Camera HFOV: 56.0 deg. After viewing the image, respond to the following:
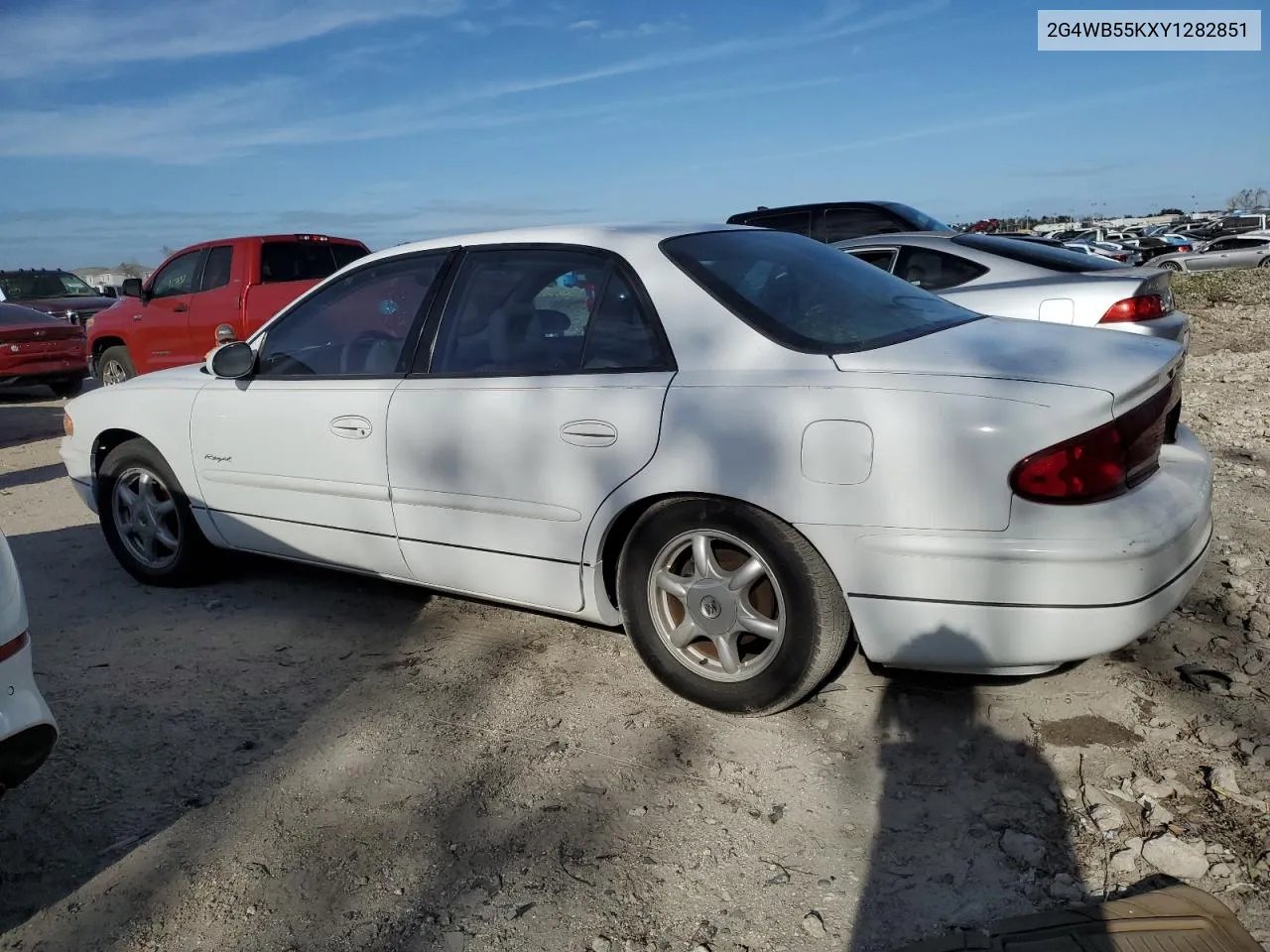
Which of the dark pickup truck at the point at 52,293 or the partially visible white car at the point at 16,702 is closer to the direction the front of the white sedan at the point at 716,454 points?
the dark pickup truck

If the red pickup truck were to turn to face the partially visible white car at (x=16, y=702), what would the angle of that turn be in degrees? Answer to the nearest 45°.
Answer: approximately 135° to its left

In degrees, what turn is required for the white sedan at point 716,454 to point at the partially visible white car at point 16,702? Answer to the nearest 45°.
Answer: approximately 90° to its left

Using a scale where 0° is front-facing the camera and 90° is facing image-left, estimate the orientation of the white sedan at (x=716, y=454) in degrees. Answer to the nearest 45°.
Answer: approximately 135°

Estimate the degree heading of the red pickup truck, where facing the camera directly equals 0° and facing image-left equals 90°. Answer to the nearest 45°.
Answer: approximately 135°

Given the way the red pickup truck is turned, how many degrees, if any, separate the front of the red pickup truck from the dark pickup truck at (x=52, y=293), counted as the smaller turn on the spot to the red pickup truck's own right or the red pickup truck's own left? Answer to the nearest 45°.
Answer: approximately 45° to the red pickup truck's own right

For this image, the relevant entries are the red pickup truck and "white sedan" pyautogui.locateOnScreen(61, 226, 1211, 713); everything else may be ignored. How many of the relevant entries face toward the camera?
0

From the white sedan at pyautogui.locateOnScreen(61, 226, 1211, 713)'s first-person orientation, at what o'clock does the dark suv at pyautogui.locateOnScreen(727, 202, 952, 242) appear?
The dark suv is roughly at 2 o'clock from the white sedan.

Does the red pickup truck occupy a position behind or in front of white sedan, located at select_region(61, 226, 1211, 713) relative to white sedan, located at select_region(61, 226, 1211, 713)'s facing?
in front

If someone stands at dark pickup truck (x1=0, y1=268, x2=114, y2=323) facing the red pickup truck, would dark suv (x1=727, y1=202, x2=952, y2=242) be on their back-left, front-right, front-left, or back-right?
front-left
